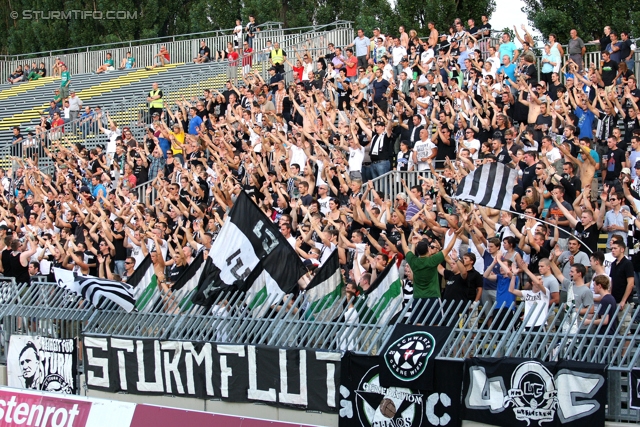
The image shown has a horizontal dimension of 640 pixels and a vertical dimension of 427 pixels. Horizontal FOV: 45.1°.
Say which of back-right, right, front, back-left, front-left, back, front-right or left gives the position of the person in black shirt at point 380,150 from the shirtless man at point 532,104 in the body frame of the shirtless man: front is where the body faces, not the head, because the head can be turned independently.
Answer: front-right

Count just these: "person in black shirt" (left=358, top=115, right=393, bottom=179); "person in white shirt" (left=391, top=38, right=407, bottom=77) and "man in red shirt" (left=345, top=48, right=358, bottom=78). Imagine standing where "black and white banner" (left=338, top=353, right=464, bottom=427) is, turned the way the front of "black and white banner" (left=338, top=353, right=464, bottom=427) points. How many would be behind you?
3

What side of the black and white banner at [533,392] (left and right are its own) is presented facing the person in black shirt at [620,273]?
back

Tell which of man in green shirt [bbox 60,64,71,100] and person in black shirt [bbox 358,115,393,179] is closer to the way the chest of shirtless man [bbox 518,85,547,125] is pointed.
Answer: the person in black shirt

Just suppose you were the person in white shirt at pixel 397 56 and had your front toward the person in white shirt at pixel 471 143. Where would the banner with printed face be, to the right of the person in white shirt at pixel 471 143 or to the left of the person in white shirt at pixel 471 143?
right

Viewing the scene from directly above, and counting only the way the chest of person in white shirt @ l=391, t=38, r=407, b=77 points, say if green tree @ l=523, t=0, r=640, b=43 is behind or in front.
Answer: behind

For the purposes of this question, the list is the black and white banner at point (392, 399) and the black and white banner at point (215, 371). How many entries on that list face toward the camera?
2
